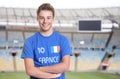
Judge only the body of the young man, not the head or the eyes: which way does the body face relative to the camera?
toward the camera

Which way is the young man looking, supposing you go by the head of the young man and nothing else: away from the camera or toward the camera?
toward the camera
